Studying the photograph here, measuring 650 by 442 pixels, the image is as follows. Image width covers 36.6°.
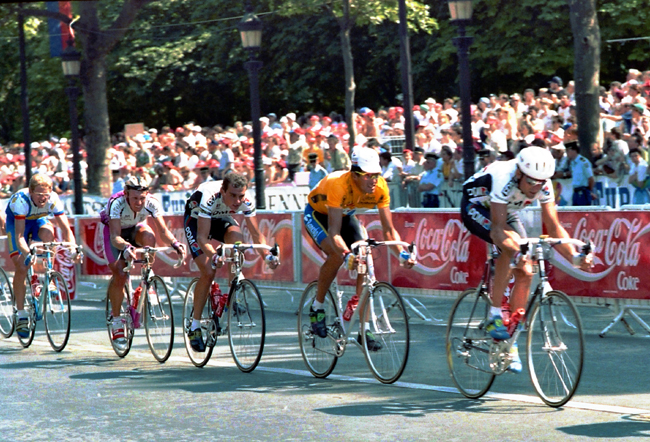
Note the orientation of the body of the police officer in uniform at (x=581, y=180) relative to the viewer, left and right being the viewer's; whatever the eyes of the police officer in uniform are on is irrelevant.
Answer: facing the viewer and to the left of the viewer

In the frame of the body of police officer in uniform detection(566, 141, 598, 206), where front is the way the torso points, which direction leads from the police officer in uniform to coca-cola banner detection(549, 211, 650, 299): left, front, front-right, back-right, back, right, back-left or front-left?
front-left

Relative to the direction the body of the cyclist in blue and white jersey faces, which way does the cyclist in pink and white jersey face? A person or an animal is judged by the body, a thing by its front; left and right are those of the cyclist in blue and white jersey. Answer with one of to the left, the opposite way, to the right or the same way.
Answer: the same way

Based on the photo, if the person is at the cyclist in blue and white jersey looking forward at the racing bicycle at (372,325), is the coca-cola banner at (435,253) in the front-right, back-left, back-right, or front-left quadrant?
front-left

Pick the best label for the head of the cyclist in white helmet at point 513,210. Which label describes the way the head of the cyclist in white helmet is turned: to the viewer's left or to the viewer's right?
to the viewer's right

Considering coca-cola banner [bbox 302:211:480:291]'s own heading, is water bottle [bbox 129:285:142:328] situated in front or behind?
in front

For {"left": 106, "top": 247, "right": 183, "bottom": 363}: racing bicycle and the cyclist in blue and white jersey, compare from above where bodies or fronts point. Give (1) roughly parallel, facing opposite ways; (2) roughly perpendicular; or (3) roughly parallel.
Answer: roughly parallel

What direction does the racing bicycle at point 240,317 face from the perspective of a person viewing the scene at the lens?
facing the viewer and to the right of the viewer

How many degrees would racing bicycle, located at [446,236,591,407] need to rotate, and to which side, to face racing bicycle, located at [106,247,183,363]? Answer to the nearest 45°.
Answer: approximately 180°

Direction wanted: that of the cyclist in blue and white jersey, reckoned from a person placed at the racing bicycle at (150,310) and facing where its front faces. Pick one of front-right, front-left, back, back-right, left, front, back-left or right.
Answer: back

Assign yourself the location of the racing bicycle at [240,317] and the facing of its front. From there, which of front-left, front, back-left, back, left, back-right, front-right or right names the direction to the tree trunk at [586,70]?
left

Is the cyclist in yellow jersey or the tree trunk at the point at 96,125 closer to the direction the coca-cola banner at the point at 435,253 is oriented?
the cyclist in yellow jersey

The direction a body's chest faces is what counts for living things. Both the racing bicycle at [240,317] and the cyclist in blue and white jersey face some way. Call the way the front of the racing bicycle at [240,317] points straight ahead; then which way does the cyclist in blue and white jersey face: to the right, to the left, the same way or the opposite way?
the same way

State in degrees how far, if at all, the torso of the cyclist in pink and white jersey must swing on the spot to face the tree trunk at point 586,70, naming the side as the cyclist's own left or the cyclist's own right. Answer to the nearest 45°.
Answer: approximately 90° to the cyclist's own left

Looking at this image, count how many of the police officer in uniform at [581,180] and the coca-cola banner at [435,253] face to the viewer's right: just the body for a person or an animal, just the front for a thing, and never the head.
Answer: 0

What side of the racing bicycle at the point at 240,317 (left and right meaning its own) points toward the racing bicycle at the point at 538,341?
front

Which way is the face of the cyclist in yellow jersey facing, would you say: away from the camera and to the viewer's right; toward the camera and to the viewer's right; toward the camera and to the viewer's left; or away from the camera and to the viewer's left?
toward the camera and to the viewer's right

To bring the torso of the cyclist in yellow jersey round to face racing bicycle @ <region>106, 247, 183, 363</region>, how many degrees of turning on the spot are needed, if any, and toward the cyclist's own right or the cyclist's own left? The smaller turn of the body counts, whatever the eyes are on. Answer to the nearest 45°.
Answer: approximately 180°
